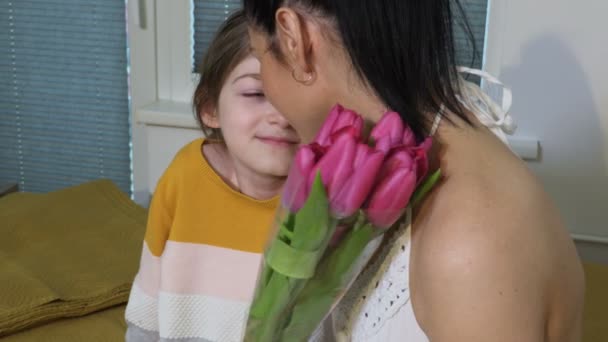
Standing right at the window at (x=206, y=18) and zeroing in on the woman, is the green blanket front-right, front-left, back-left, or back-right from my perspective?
front-right

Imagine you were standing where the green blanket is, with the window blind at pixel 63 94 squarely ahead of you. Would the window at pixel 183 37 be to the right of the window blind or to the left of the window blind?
right

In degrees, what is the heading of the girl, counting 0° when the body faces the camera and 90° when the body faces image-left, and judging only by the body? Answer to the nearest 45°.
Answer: approximately 315°

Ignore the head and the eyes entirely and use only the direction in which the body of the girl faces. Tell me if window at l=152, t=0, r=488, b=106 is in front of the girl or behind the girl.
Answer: behind

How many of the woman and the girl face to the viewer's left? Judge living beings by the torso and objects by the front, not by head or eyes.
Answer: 1

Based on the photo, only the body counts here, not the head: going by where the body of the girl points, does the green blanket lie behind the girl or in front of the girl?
behind

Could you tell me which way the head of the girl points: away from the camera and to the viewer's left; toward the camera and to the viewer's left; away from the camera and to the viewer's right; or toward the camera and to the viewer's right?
toward the camera and to the viewer's right

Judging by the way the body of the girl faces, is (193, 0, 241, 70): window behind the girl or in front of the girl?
behind

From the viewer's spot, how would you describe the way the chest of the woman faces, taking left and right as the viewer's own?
facing to the left of the viewer

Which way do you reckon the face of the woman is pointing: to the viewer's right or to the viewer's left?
to the viewer's left
